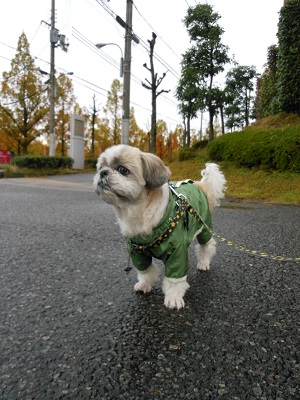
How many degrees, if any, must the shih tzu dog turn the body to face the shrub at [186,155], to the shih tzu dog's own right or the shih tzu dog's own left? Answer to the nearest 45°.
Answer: approximately 135° to the shih tzu dog's own right

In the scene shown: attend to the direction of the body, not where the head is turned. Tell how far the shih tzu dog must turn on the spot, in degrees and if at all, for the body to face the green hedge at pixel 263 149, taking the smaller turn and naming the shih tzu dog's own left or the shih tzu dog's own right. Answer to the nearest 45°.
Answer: approximately 180°

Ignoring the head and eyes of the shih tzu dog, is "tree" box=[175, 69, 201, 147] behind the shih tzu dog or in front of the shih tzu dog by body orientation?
behind

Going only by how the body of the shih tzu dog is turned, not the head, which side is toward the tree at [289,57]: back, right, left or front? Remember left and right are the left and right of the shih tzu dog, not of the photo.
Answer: back

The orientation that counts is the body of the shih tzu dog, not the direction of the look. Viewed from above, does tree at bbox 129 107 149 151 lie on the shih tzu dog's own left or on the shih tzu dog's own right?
on the shih tzu dog's own right

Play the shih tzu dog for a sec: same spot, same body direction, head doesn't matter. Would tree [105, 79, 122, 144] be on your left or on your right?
on your right

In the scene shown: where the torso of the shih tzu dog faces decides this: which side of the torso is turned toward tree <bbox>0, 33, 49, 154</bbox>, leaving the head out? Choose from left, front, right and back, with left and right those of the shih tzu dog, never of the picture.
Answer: right

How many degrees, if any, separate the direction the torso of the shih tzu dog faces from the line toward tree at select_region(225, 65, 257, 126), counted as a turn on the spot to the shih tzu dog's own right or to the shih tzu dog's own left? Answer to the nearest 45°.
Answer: approximately 135° to the shih tzu dog's own right

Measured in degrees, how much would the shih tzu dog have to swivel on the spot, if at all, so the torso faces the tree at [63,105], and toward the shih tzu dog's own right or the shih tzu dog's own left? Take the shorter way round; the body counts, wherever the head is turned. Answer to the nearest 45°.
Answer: approximately 135° to the shih tzu dog's own right

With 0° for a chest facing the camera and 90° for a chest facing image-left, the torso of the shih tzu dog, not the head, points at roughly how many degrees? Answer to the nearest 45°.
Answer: approximately 45°
